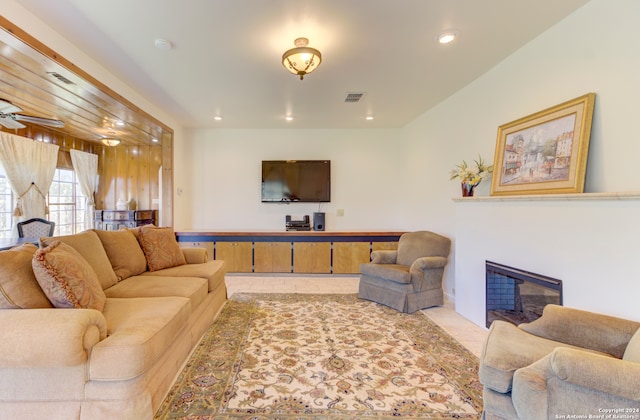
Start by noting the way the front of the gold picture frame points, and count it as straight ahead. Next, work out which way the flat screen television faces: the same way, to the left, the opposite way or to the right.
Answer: to the left

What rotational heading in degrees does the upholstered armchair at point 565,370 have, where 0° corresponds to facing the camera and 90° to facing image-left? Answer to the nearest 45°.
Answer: approximately 90°

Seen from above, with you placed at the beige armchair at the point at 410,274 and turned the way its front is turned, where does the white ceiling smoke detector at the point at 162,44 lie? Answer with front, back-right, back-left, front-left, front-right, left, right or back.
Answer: front

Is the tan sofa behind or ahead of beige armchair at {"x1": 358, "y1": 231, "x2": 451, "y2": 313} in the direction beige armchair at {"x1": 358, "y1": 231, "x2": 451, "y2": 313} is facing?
ahead

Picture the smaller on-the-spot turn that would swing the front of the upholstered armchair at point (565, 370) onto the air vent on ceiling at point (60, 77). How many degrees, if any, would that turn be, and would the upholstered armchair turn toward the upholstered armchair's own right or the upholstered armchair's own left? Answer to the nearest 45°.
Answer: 0° — it already faces it

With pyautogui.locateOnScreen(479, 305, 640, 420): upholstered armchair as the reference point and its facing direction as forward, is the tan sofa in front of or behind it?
in front

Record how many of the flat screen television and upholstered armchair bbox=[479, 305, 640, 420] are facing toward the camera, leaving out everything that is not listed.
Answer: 1

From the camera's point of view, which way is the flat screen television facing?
toward the camera

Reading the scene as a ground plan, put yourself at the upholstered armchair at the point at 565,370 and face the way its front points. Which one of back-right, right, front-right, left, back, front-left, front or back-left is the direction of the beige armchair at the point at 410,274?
front-right

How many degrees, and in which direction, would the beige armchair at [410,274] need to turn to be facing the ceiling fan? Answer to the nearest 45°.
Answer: approximately 45° to its right

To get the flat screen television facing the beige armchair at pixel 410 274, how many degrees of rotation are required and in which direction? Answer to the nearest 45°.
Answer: approximately 45° to its left

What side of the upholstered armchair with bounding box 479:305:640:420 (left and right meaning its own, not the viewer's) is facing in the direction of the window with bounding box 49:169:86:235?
front

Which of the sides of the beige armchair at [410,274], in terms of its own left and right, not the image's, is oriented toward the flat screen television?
right

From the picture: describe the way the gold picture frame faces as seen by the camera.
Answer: facing the viewer and to the left of the viewer
